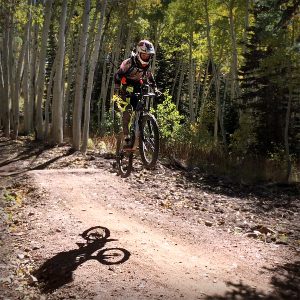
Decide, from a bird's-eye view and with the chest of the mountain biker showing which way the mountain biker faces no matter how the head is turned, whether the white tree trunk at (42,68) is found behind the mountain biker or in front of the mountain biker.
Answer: behind

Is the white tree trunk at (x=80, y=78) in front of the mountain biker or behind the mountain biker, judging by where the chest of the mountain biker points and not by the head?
behind

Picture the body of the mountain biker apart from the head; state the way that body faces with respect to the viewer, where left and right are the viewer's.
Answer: facing the viewer and to the right of the viewer

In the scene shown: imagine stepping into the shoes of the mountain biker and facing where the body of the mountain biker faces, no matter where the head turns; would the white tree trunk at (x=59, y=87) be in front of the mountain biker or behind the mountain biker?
behind

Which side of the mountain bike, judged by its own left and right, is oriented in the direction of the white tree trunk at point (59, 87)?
back

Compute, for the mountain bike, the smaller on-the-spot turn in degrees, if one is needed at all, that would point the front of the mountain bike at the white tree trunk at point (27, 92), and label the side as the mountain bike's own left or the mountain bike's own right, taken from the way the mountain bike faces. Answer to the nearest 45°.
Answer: approximately 180°
